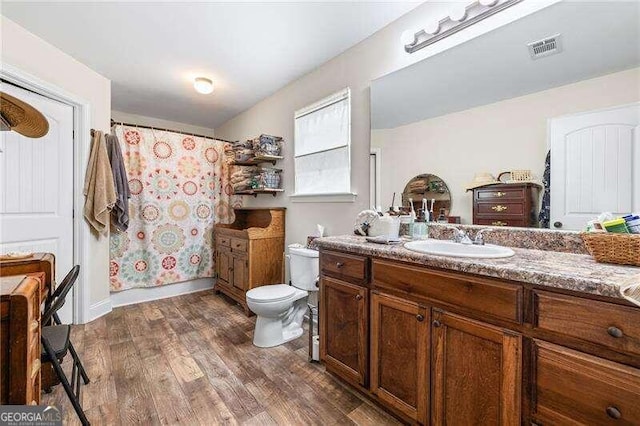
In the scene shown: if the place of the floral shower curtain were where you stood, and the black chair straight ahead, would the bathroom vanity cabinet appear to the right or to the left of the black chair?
left

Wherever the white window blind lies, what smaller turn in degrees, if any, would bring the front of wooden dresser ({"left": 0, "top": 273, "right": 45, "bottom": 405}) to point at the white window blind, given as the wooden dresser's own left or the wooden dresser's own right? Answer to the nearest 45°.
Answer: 0° — it already faces it

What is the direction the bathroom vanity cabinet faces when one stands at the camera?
facing the viewer and to the left of the viewer

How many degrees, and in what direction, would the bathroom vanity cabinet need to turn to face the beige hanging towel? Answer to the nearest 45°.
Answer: approximately 45° to its right

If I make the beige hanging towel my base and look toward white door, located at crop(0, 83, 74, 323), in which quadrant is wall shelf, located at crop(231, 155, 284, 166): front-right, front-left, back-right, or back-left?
back-left

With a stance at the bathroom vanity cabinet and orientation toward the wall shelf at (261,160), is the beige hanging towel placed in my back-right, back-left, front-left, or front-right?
front-left
